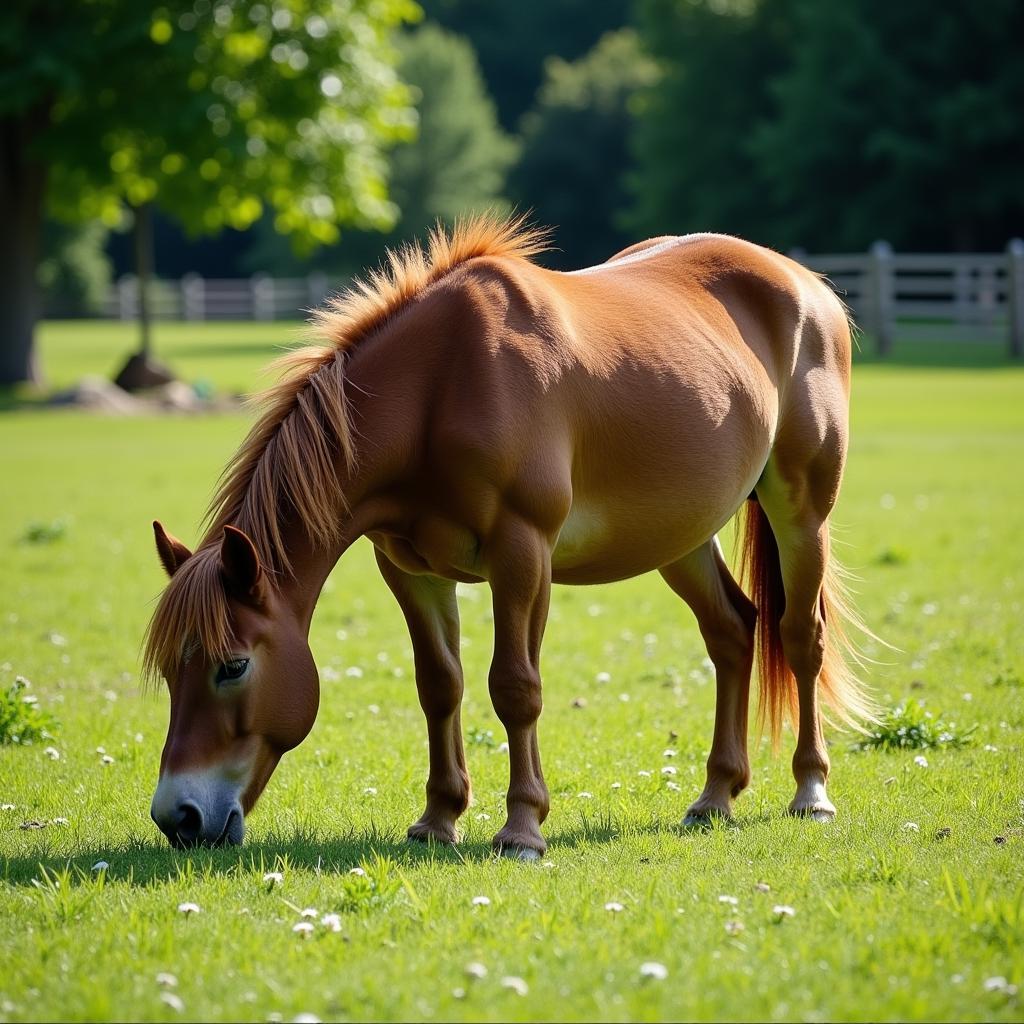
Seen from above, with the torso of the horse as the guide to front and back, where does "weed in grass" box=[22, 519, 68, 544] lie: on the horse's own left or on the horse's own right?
on the horse's own right

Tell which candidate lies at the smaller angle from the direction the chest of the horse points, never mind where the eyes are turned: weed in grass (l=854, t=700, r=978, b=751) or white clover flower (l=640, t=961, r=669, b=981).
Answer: the white clover flower

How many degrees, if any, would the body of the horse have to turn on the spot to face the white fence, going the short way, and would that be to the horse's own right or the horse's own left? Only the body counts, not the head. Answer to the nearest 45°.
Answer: approximately 135° to the horse's own right

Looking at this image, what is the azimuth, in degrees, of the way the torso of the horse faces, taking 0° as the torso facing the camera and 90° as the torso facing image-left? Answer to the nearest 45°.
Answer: approximately 45°

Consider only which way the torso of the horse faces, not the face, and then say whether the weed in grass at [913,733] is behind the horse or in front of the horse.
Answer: behind

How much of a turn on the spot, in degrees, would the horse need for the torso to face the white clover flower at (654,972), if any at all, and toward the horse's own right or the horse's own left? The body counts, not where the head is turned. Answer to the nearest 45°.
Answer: approximately 45° to the horse's own left
